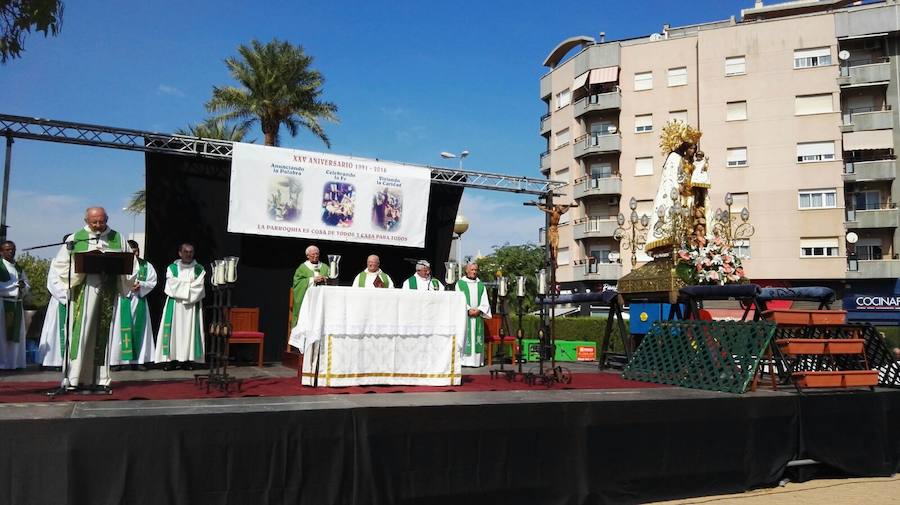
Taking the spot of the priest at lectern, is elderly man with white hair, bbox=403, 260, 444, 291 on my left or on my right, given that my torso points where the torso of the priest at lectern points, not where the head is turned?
on my left

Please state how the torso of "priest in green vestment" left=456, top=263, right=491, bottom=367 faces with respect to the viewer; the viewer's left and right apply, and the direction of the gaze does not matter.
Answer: facing the viewer

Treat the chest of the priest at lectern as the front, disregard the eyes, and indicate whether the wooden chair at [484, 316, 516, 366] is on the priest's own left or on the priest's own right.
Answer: on the priest's own left

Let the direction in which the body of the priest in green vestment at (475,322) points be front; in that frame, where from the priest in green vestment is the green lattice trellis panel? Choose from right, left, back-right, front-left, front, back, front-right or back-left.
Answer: front-left

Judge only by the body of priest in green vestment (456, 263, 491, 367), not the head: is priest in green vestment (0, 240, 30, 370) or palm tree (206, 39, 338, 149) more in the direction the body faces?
the priest in green vestment

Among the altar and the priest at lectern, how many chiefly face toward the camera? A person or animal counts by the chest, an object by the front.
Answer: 2

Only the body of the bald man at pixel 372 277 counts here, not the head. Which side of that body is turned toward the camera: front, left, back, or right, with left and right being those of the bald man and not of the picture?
front

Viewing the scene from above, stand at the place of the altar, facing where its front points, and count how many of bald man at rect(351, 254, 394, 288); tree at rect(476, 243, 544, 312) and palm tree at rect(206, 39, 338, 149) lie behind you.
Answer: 3

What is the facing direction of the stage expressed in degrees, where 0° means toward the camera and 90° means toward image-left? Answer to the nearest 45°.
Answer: approximately 0°
